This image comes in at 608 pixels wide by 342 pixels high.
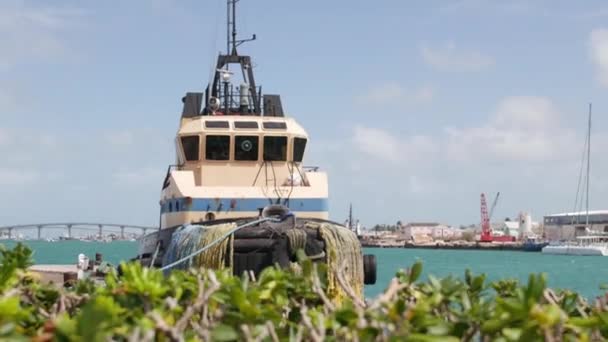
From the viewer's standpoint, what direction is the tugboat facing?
toward the camera

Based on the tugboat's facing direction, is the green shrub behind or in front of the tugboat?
in front
